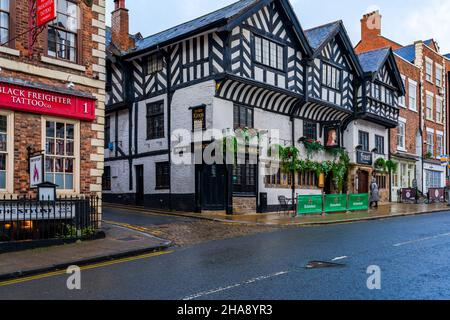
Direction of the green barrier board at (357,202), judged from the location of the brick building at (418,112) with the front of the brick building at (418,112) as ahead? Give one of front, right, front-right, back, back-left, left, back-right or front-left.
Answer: front-right

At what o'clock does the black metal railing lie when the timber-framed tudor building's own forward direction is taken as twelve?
The black metal railing is roughly at 2 o'clock from the timber-framed tudor building.

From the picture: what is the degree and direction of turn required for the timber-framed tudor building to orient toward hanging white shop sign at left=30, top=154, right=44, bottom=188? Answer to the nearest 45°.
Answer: approximately 45° to its right

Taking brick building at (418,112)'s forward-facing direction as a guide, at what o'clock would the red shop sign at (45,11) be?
The red shop sign is roughly at 2 o'clock from the brick building.

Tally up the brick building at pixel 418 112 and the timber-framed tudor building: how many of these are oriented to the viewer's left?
0

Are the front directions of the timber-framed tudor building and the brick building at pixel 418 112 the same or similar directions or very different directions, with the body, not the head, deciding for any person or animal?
same or similar directions

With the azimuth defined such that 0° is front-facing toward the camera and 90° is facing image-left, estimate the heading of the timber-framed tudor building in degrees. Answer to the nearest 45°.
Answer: approximately 315°

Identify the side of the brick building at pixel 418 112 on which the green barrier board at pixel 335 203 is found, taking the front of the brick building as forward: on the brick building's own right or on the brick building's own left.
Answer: on the brick building's own right
